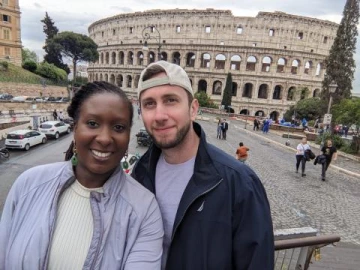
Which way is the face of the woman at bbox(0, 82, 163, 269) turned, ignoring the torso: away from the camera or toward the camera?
toward the camera

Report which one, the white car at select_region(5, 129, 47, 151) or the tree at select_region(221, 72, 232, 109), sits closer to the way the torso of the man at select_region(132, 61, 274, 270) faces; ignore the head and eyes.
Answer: the white car

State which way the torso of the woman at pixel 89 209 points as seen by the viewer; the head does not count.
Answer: toward the camera

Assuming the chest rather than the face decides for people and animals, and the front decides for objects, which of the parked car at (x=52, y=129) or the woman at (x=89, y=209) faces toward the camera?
the woman

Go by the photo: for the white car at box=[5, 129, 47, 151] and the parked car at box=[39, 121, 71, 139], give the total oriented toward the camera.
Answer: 0

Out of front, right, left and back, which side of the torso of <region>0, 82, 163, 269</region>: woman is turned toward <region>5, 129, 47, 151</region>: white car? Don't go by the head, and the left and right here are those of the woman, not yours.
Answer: back
